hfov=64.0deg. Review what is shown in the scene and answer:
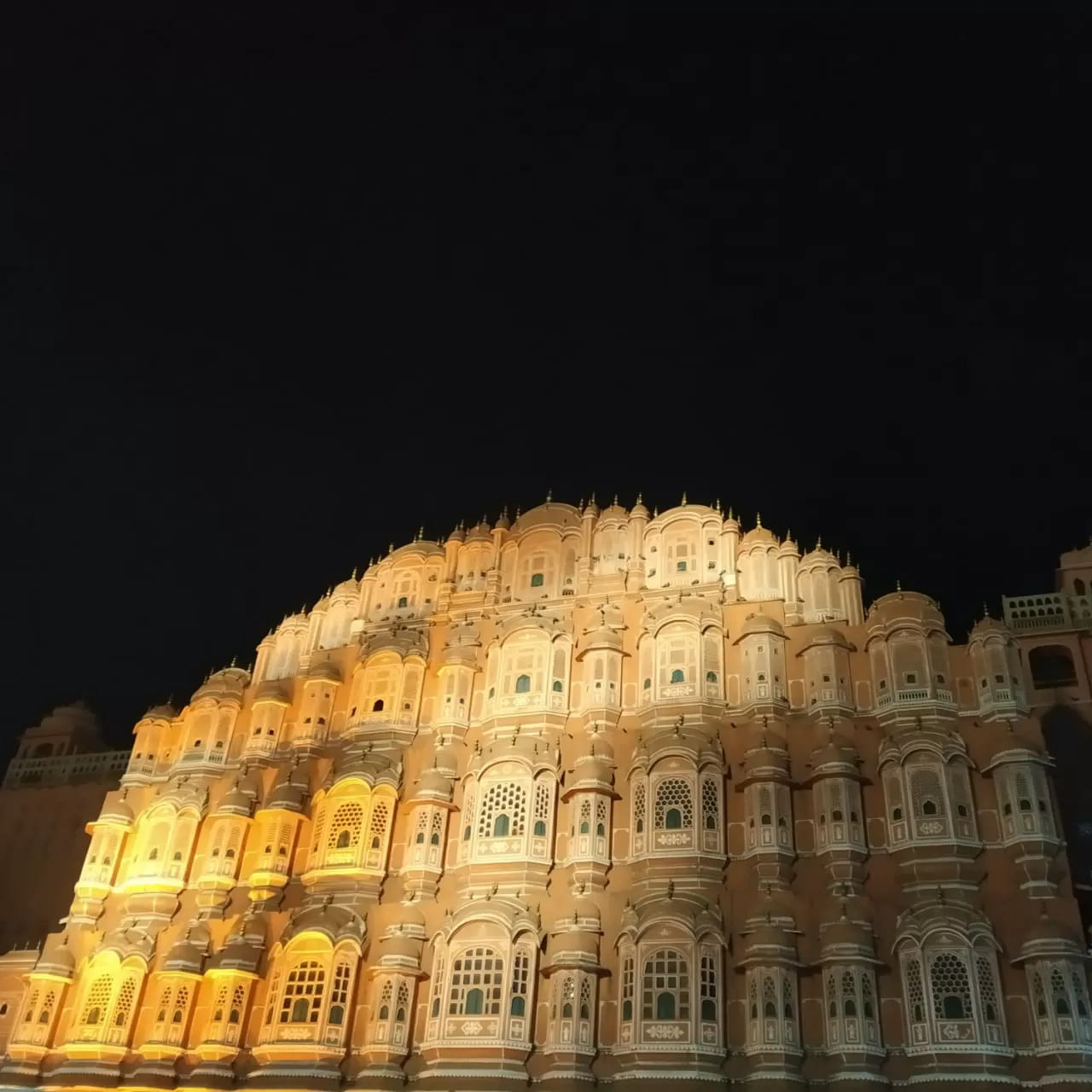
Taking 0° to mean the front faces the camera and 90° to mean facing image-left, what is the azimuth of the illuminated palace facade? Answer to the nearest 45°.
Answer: approximately 0°

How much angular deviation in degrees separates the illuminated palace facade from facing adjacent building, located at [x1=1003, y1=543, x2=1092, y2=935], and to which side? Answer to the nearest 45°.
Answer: approximately 90° to its left

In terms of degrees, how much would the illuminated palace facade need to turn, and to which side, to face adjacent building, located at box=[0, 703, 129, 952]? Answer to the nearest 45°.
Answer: approximately 135° to its right

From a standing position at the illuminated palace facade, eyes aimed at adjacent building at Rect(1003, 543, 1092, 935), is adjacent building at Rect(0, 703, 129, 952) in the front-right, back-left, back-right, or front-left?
back-left
